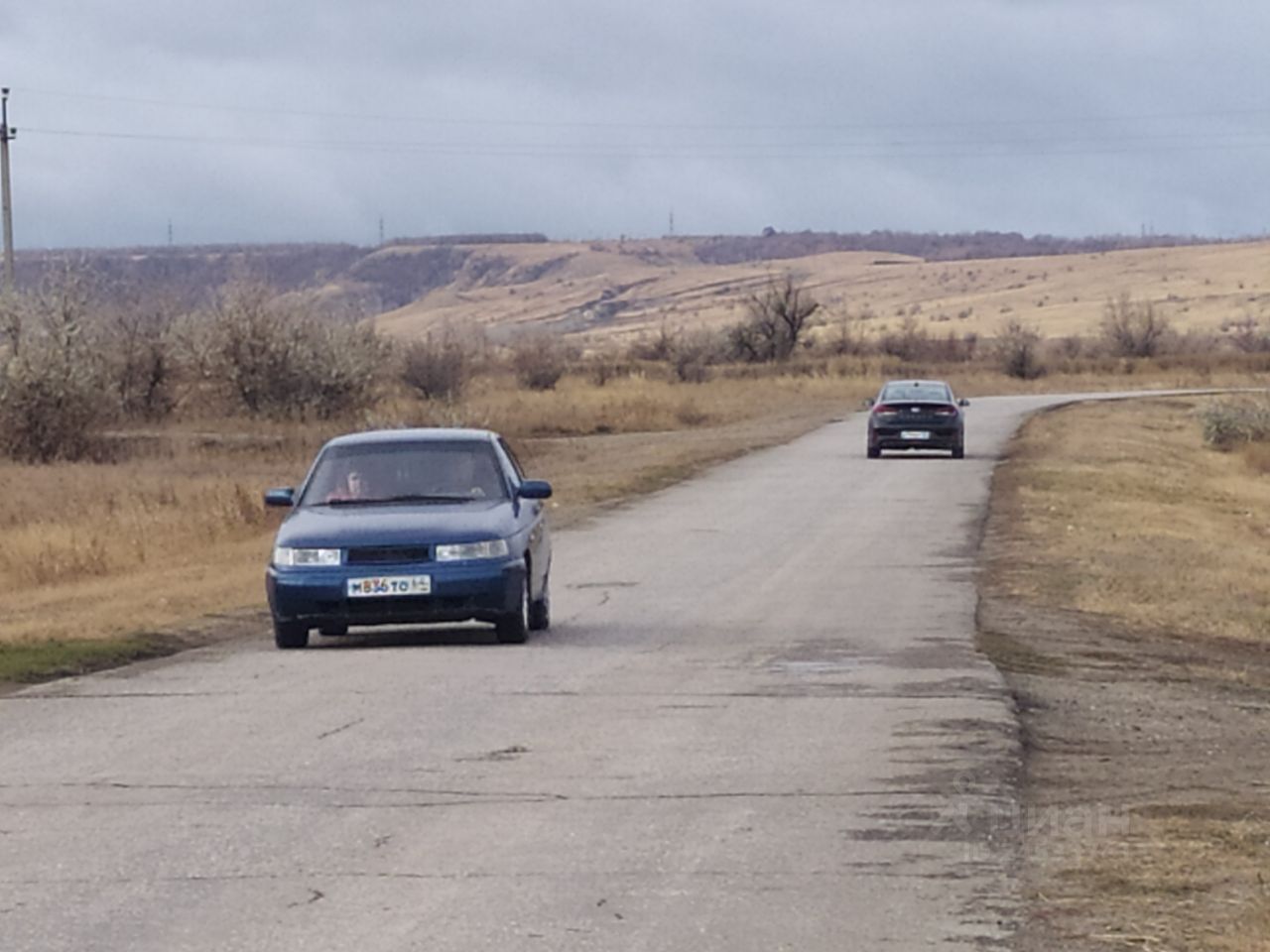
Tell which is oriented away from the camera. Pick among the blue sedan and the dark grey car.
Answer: the dark grey car

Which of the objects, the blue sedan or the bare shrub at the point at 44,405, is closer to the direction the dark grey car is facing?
the bare shrub

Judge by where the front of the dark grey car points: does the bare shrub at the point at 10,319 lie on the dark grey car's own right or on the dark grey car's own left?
on the dark grey car's own left

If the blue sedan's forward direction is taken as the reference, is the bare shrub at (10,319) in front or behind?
behind

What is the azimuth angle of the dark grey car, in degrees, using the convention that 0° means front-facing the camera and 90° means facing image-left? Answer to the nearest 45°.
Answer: approximately 180°

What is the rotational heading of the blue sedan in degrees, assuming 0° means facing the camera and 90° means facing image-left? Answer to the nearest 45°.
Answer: approximately 0°

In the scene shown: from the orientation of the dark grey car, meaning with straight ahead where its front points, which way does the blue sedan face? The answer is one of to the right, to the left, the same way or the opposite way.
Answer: the opposite way

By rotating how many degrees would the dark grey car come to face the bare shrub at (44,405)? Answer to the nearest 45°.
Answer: approximately 90° to its left

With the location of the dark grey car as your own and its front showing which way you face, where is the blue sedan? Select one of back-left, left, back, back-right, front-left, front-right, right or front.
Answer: back

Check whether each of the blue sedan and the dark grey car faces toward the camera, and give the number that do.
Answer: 1
